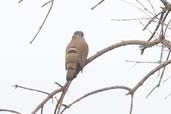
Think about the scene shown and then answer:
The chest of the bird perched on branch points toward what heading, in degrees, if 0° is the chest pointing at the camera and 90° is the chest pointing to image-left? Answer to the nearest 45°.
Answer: approximately 225°
